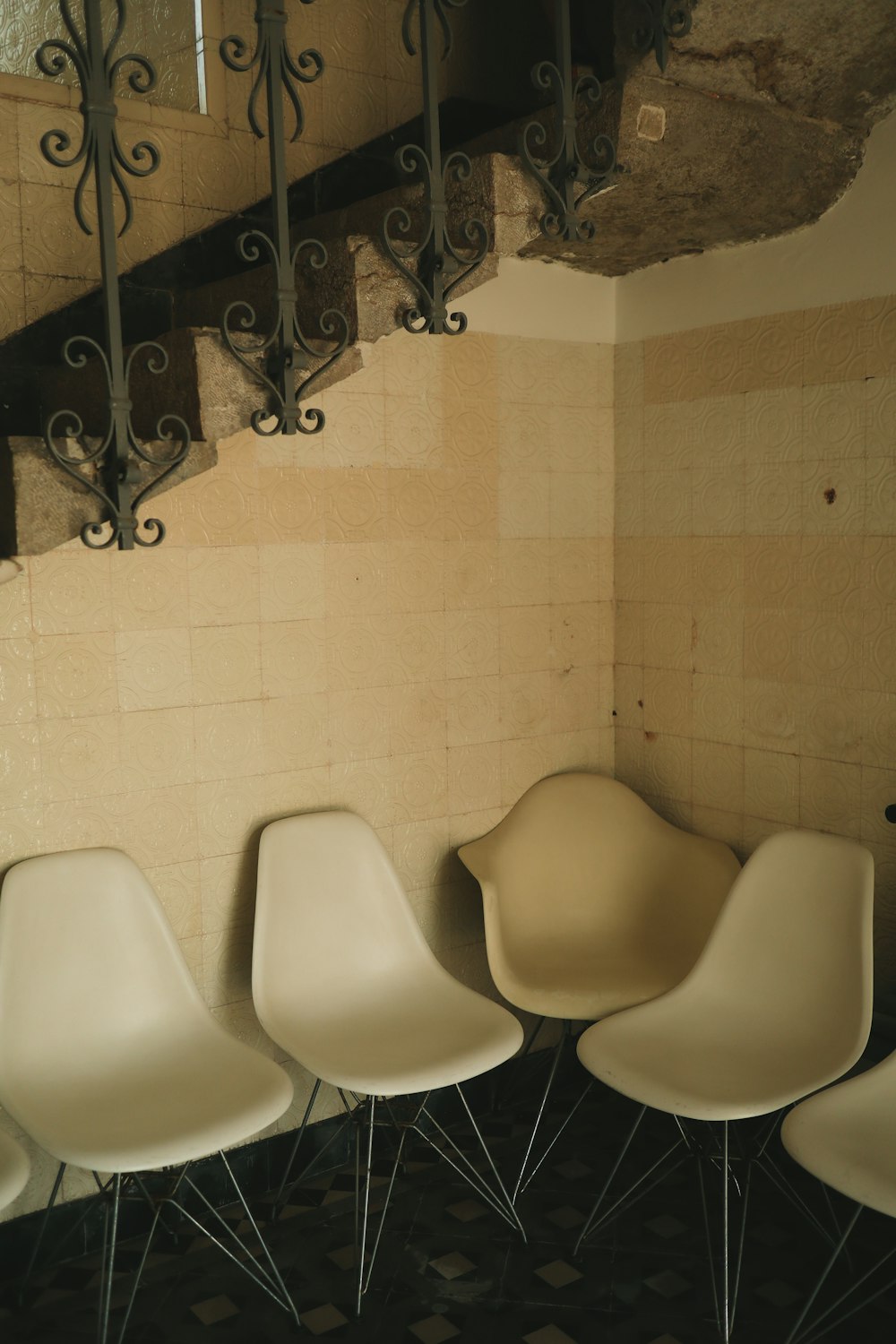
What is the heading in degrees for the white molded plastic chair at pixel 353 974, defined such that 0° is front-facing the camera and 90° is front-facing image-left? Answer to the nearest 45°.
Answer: approximately 315°

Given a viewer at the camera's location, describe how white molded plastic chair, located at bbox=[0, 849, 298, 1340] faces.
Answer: facing the viewer and to the right of the viewer

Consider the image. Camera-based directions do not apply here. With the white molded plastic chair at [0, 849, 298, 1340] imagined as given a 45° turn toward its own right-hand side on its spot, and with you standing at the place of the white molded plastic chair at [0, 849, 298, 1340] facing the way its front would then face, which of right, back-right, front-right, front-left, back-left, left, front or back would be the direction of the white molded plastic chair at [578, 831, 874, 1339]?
left

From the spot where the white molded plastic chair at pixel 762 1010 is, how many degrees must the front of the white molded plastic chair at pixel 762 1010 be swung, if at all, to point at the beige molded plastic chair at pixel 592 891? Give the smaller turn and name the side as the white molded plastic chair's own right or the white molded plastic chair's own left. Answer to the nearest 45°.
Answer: approximately 90° to the white molded plastic chair's own right

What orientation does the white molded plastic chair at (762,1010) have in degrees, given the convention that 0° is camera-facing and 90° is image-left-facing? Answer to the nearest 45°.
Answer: approximately 45°

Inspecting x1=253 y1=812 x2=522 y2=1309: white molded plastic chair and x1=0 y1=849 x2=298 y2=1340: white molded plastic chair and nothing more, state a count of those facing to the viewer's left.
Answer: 0
